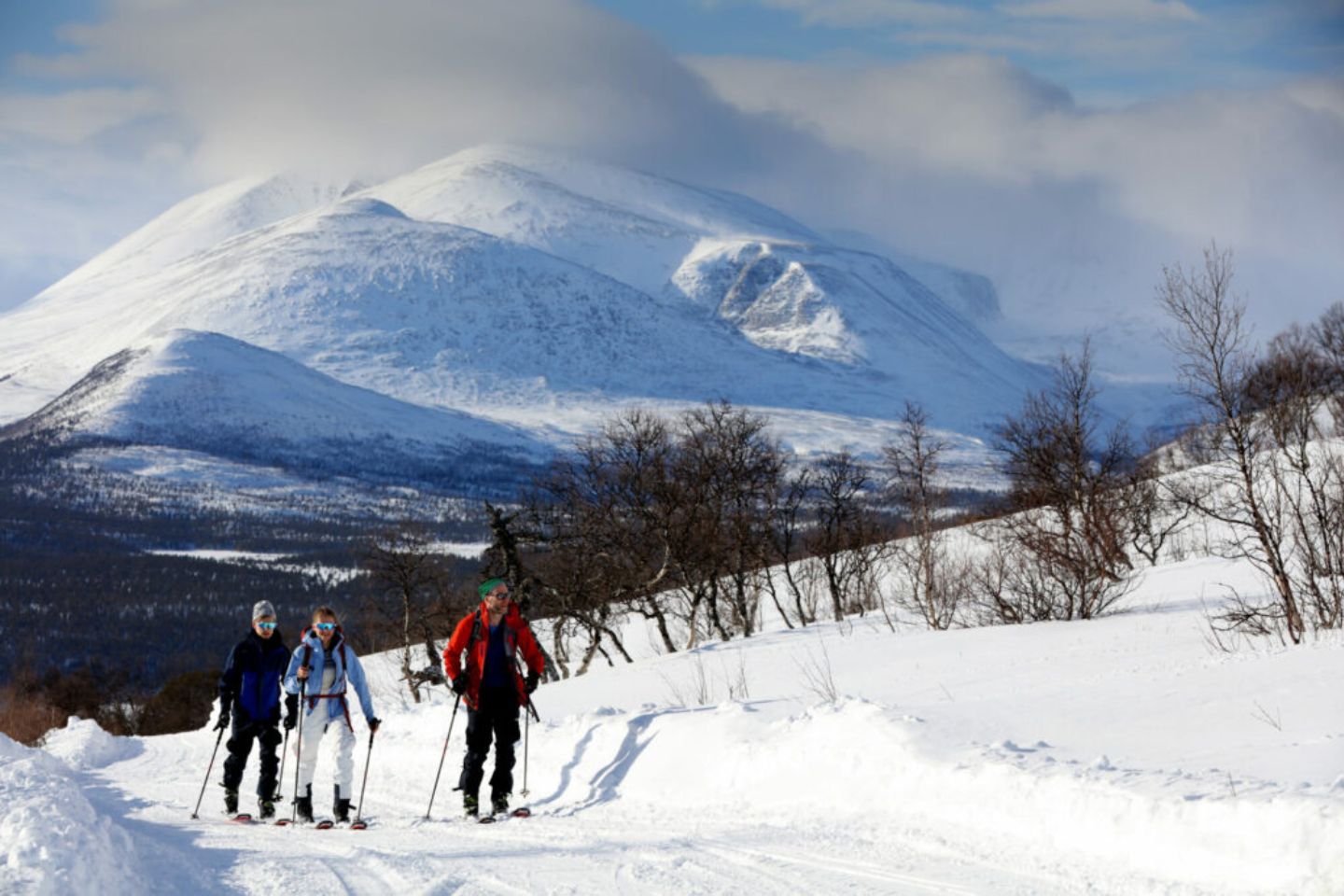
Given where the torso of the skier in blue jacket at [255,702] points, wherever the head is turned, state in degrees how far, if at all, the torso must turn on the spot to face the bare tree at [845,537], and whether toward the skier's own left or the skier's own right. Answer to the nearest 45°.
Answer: approximately 135° to the skier's own left

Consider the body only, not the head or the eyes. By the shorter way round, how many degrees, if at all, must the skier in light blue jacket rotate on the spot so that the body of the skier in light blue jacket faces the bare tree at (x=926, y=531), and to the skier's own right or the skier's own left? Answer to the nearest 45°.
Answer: approximately 135° to the skier's own left

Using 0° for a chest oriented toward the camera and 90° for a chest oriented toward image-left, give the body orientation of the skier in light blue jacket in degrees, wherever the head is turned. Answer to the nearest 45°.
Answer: approximately 0°

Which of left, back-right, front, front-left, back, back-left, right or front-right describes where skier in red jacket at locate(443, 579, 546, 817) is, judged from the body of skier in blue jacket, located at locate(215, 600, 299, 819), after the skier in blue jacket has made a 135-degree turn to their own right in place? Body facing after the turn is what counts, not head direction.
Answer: back

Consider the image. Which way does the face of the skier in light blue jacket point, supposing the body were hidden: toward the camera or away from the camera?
toward the camera

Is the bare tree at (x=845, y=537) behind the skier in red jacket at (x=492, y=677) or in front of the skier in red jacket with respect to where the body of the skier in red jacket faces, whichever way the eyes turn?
behind

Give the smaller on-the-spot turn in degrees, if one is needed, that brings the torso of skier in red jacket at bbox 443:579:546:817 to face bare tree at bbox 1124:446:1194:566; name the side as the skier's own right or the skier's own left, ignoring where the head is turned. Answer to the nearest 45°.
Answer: approximately 135° to the skier's own left

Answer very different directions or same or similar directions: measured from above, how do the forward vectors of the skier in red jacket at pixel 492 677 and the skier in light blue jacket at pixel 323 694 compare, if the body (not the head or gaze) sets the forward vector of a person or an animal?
same or similar directions

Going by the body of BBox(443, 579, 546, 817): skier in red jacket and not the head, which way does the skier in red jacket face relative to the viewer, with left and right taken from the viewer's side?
facing the viewer

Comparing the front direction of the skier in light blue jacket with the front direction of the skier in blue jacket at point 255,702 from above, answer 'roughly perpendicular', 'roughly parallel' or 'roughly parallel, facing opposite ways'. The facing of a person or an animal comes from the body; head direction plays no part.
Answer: roughly parallel

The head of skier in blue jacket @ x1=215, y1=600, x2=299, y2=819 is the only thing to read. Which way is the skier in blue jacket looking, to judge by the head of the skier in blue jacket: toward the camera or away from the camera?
toward the camera

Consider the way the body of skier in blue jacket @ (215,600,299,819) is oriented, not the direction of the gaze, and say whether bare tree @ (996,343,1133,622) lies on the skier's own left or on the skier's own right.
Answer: on the skier's own left
